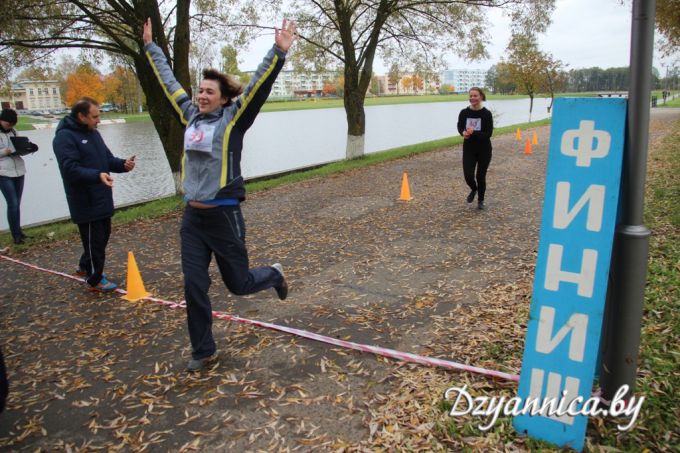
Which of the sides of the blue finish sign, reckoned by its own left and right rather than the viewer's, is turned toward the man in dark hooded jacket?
right

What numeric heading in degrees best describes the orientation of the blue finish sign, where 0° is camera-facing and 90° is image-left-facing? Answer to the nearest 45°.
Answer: approximately 0°

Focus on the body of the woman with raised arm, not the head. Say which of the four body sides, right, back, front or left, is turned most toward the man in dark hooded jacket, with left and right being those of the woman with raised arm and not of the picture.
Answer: right

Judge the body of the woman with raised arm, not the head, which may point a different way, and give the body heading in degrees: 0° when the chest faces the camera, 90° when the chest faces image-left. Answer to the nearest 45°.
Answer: approximately 45°

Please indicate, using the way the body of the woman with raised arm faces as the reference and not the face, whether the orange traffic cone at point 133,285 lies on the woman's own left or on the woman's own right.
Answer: on the woman's own right

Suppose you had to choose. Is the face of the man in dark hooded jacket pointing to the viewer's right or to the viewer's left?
to the viewer's right
